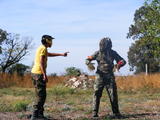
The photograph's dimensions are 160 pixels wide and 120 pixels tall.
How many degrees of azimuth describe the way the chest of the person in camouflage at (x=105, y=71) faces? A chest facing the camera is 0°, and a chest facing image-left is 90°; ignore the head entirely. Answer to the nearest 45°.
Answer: approximately 0°

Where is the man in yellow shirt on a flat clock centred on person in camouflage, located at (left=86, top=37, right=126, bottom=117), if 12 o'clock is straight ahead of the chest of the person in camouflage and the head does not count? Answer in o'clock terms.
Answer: The man in yellow shirt is roughly at 2 o'clock from the person in camouflage.

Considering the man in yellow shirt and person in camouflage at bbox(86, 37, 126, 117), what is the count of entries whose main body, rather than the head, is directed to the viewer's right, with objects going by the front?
1

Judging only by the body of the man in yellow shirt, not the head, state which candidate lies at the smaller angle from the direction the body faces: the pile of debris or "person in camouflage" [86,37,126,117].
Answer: the person in camouflage

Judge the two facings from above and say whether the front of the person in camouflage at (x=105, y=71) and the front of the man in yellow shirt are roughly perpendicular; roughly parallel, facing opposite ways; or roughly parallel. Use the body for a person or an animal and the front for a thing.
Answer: roughly perpendicular

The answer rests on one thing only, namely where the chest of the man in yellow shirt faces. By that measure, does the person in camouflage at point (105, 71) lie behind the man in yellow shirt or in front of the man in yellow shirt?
in front

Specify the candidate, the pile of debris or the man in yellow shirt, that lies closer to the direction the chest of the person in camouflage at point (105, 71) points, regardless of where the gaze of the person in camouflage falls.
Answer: the man in yellow shirt

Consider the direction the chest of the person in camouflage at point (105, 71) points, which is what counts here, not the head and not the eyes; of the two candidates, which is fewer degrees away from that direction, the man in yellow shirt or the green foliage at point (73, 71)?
the man in yellow shirt

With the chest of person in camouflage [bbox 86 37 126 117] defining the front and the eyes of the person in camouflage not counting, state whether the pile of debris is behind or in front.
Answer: behind

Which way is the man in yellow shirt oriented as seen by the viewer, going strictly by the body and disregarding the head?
to the viewer's right

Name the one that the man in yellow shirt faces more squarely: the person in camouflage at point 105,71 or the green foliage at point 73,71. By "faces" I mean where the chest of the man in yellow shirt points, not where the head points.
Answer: the person in camouflage

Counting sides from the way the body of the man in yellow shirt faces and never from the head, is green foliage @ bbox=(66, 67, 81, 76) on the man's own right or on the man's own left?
on the man's own left
